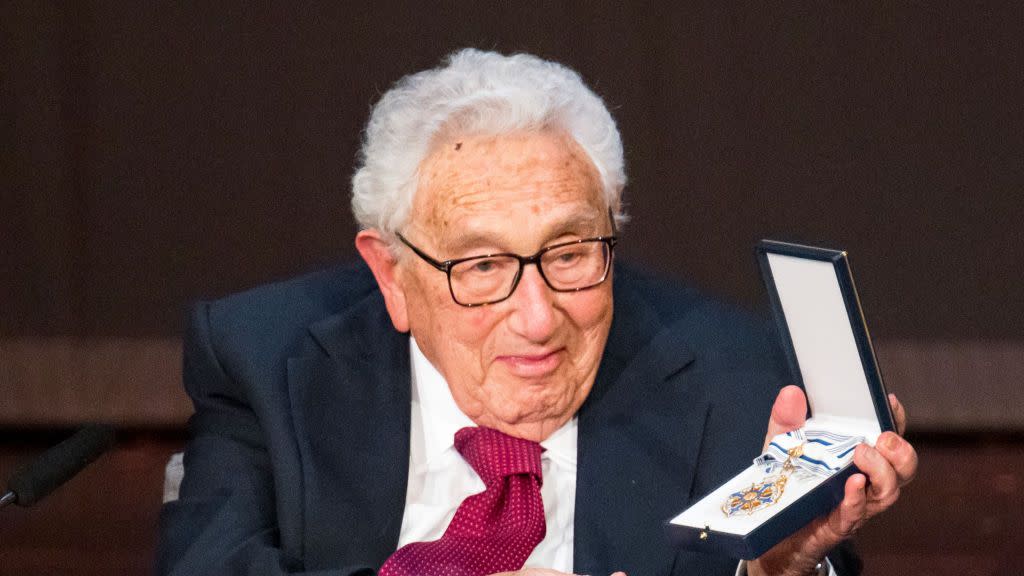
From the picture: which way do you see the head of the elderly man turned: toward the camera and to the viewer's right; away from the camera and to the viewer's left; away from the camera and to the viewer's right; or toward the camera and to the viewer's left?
toward the camera and to the viewer's right

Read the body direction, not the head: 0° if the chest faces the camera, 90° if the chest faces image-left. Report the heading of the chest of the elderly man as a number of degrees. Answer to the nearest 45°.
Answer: approximately 0°

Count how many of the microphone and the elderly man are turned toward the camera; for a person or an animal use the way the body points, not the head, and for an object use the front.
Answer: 1

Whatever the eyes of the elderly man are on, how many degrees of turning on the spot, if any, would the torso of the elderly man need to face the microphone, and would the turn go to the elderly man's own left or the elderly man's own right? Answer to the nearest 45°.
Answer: approximately 90° to the elderly man's own right

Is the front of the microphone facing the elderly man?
yes

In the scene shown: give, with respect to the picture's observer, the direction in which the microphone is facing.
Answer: facing to the right of the viewer

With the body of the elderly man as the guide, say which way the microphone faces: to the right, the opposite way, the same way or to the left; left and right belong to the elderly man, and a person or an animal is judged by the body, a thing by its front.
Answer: to the left
